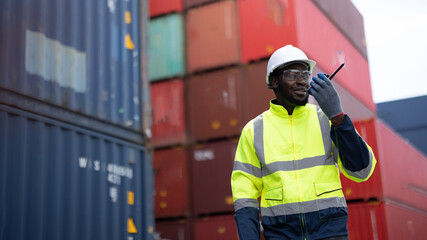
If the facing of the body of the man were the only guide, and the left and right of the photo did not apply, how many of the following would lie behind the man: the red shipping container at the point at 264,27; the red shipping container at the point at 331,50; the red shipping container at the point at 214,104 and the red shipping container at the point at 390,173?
4

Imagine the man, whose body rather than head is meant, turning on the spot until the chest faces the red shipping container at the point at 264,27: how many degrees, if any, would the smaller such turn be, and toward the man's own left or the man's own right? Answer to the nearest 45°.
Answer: approximately 180°

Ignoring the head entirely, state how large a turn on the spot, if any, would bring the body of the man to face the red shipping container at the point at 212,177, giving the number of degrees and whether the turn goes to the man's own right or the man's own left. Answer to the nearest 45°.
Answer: approximately 180°

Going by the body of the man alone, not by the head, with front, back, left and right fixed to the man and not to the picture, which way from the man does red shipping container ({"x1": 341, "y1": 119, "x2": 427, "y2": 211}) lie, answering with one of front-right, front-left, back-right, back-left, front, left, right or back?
back

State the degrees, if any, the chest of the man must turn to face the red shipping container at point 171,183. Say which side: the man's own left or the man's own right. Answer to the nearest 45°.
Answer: approximately 180°

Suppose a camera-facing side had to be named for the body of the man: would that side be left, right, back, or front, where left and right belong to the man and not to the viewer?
front

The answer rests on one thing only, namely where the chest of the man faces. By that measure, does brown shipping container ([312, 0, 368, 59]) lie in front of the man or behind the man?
behind

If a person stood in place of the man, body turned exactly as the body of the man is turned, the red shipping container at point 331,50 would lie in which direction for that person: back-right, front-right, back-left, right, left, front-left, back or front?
back

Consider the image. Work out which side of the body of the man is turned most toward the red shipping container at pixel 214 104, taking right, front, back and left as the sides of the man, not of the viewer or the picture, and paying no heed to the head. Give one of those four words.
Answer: back

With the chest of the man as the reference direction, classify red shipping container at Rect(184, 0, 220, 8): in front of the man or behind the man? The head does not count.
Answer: behind

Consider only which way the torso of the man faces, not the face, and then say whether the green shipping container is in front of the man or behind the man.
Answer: behind
